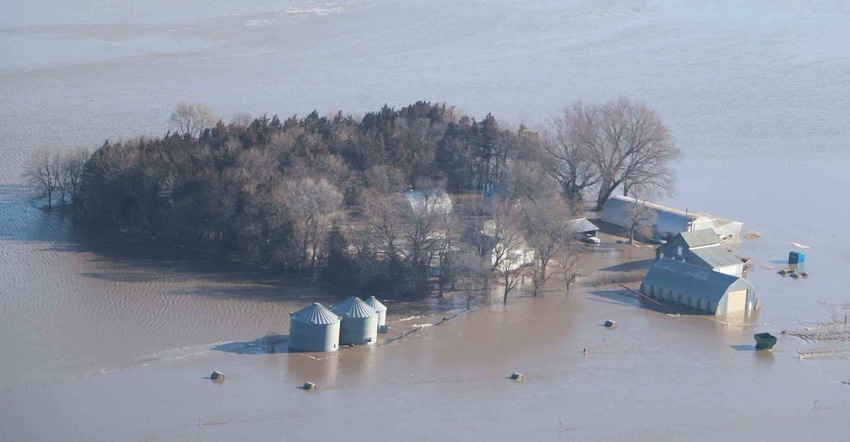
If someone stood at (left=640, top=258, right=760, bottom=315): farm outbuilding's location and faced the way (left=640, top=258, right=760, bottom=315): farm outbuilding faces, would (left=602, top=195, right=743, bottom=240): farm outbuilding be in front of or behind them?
behind

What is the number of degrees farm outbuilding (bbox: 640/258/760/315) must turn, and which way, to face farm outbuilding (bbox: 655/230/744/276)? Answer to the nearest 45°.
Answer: approximately 135° to its left

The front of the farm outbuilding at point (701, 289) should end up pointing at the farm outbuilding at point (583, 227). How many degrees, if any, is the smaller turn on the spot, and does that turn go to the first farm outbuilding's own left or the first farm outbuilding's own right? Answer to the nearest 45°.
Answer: approximately 180°

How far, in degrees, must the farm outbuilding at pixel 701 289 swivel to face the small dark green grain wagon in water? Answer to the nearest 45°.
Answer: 0° — it already faces it

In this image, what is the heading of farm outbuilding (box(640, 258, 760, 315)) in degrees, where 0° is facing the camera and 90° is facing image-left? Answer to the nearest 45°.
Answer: approximately 315°

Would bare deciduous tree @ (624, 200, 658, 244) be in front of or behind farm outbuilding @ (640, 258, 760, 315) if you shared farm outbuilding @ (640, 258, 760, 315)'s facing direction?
behind

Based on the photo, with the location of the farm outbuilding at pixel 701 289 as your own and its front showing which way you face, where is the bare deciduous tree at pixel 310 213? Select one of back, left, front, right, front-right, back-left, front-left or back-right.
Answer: back-right
